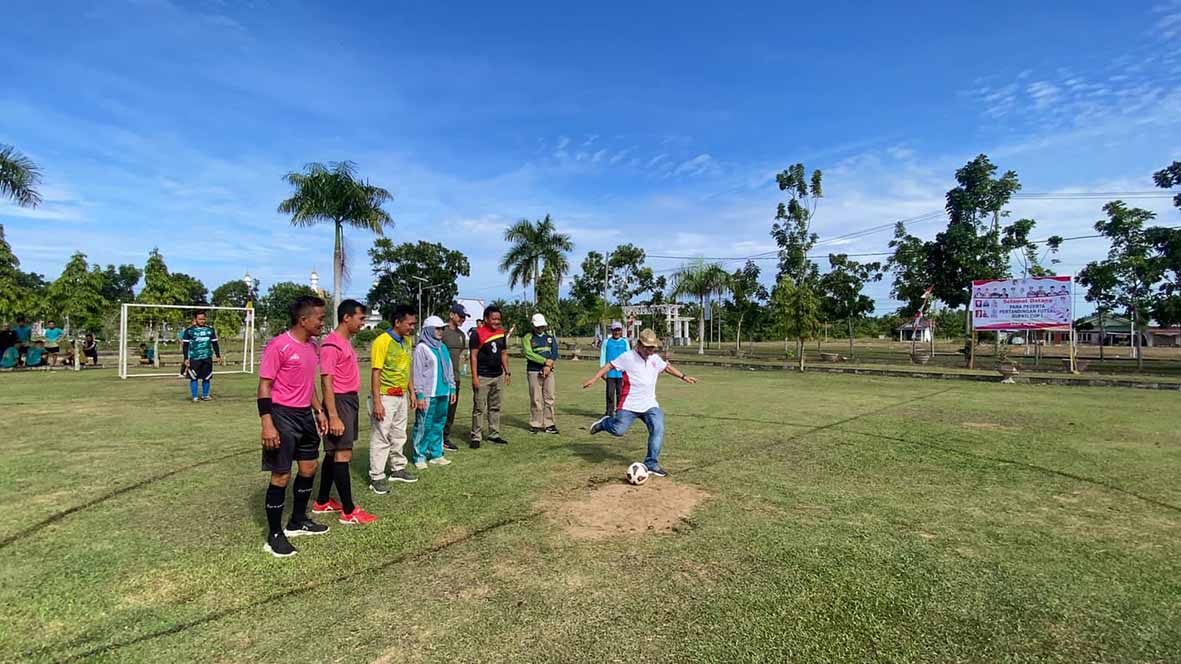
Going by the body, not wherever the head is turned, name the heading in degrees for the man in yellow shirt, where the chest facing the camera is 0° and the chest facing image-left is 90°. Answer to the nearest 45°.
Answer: approximately 315°

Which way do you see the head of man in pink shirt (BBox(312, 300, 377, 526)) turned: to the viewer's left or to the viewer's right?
to the viewer's right

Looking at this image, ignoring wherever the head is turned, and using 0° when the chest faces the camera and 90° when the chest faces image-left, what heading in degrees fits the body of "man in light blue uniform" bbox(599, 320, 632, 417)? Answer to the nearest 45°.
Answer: approximately 0°

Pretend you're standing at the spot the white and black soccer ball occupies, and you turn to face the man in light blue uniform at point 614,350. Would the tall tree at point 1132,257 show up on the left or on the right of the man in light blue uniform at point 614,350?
right

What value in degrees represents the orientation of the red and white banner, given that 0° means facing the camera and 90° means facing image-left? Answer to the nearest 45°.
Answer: approximately 0°

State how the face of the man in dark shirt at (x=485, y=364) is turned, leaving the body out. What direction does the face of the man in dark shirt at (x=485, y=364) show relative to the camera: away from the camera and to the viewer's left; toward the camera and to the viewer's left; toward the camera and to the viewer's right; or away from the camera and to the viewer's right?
toward the camera and to the viewer's right

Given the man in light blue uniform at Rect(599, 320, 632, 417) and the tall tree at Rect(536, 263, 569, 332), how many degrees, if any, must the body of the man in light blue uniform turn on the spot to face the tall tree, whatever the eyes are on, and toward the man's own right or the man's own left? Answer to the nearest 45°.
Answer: approximately 180°

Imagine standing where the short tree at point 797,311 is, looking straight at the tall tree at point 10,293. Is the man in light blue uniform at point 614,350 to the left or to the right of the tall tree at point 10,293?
left
